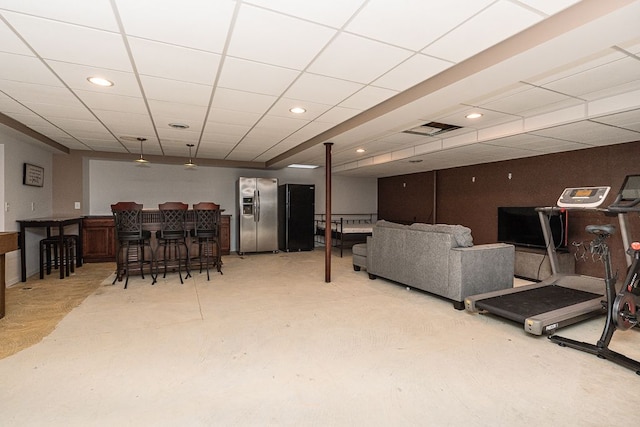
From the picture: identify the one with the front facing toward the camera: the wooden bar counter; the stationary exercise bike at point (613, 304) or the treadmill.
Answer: the wooden bar counter

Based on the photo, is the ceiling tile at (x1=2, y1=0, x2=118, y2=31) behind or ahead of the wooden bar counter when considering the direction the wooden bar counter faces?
ahead

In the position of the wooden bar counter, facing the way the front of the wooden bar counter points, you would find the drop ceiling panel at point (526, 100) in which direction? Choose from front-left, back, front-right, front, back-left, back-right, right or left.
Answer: front-left

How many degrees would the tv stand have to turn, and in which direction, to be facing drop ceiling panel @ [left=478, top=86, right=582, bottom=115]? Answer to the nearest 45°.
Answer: approximately 45° to its left

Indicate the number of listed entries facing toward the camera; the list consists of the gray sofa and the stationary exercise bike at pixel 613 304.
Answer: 0

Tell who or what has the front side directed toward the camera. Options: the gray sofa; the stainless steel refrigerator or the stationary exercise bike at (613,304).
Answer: the stainless steel refrigerator

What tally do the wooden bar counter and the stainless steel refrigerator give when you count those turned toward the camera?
2

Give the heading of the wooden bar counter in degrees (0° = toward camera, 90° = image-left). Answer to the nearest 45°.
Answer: approximately 0°

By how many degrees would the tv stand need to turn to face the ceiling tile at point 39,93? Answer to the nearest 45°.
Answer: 0° — it already faces it

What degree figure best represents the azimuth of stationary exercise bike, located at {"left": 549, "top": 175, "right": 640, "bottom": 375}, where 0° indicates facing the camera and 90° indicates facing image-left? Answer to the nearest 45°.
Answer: approximately 225°

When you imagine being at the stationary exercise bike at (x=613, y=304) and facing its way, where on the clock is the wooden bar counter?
The wooden bar counter is roughly at 7 o'clock from the stationary exercise bike.

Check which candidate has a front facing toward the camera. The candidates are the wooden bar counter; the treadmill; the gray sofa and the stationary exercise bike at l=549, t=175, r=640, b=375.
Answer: the wooden bar counter

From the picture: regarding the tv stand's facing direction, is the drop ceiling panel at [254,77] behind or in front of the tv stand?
in front

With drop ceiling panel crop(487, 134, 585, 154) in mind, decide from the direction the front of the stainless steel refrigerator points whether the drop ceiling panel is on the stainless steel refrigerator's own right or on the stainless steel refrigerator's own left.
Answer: on the stainless steel refrigerator's own left

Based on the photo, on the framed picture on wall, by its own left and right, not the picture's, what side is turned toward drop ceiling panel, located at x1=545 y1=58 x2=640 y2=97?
front

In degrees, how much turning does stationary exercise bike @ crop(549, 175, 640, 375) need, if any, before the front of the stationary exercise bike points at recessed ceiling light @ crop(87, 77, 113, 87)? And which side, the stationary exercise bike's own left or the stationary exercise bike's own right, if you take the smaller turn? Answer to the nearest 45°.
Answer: approximately 180°

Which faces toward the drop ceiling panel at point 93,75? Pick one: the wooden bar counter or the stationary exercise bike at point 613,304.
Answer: the wooden bar counter
